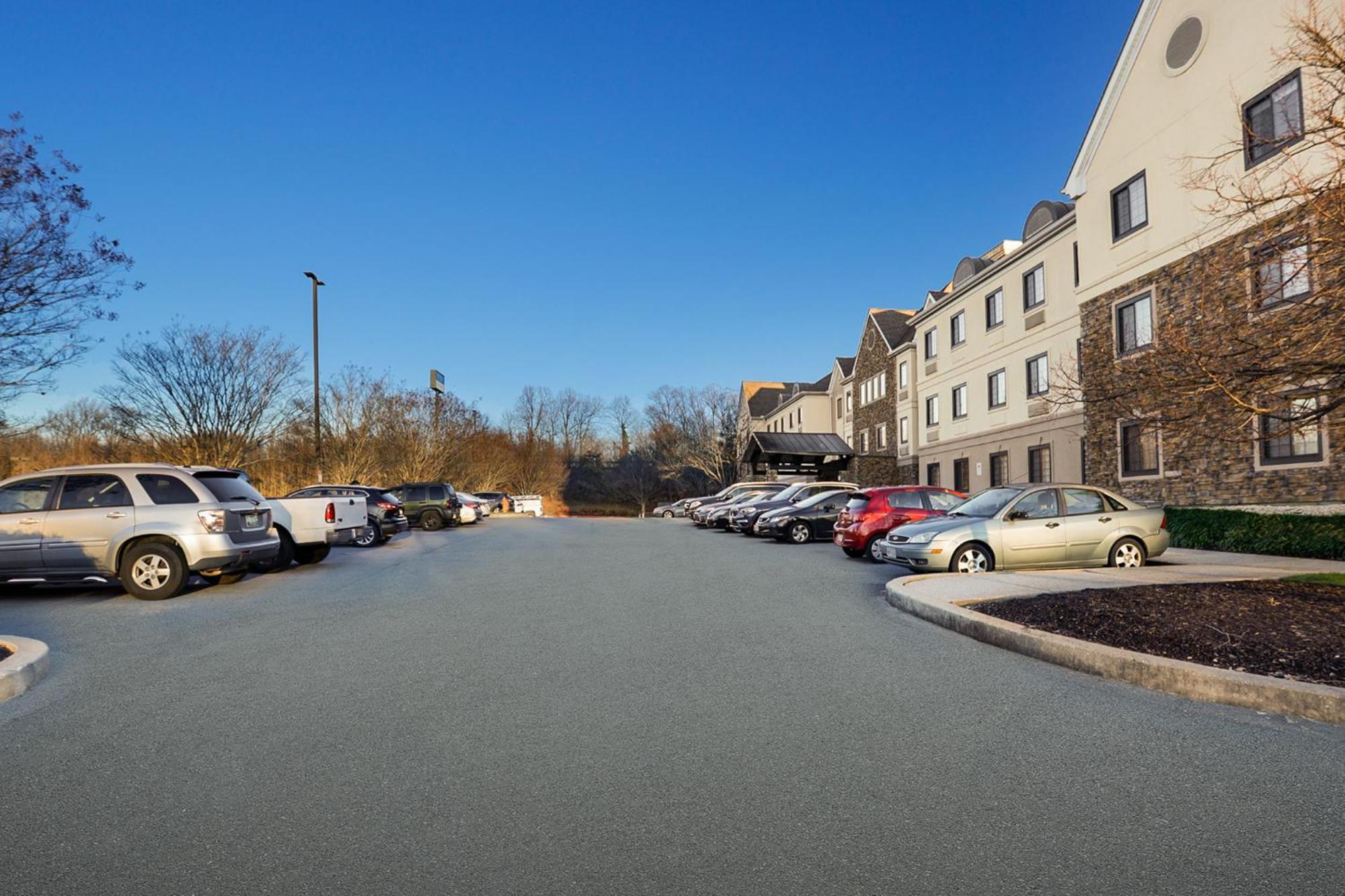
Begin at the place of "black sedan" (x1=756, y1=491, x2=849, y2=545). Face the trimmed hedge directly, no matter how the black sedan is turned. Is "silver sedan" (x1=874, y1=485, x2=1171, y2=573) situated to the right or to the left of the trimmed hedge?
right

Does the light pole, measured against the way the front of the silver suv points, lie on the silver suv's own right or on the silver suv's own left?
on the silver suv's own right

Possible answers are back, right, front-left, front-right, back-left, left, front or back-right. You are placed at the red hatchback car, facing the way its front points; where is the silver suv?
back

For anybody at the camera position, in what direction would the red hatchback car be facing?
facing away from the viewer and to the right of the viewer

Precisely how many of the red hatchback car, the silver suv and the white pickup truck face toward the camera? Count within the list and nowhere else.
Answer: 0

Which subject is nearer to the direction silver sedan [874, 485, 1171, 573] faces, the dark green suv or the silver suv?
the silver suv

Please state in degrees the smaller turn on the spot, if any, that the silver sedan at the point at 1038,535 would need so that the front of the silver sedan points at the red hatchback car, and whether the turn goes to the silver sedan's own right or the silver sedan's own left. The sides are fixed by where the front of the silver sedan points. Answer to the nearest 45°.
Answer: approximately 90° to the silver sedan's own right

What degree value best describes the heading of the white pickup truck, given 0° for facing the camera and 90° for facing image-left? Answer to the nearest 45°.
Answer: approximately 135°

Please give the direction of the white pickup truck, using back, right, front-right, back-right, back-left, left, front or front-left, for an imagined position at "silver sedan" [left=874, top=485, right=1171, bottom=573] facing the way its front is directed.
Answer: front-right

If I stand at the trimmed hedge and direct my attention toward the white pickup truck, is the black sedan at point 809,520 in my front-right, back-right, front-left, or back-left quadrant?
front-right

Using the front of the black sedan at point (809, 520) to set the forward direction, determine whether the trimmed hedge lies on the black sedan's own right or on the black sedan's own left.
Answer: on the black sedan's own left

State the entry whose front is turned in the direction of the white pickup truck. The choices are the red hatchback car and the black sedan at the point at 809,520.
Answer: the black sedan

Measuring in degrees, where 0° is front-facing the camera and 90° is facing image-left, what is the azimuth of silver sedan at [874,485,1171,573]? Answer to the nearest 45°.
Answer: approximately 45°

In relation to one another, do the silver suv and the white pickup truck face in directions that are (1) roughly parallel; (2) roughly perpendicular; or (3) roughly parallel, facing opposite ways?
roughly parallel

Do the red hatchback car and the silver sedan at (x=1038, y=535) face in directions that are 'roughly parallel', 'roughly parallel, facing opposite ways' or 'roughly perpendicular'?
roughly parallel, facing opposite ways

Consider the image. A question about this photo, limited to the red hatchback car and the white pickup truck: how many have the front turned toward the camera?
0
